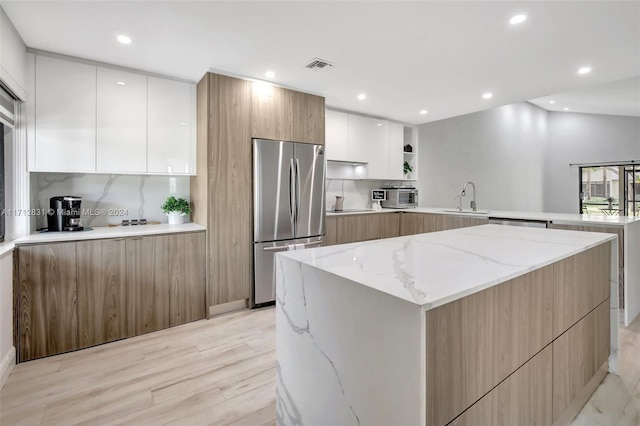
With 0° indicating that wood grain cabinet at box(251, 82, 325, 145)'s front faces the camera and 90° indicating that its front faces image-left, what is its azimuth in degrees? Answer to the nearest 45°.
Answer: approximately 315°

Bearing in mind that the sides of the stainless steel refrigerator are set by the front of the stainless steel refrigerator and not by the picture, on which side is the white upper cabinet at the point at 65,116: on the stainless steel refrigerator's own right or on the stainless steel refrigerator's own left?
on the stainless steel refrigerator's own right

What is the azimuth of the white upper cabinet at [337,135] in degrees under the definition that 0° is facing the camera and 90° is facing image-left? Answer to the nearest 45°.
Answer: approximately 315°

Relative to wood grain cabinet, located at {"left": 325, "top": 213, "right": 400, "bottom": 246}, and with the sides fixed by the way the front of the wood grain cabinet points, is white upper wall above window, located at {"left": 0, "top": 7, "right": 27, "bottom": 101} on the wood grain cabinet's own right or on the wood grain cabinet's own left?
on the wood grain cabinet's own right

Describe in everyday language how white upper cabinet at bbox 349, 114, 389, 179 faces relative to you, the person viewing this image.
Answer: facing the viewer and to the right of the viewer

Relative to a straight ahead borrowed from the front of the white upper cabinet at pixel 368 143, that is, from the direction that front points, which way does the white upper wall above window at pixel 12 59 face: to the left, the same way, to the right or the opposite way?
to the left

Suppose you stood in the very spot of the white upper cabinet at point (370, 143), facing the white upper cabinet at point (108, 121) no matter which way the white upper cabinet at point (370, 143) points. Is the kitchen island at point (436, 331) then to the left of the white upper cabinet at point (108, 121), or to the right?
left

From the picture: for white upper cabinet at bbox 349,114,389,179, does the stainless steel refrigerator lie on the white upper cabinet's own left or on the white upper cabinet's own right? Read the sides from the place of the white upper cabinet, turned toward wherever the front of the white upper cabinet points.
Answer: on the white upper cabinet's own right

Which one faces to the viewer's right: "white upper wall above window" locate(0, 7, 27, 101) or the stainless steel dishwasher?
the white upper wall above window

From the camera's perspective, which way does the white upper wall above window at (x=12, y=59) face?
to the viewer's right

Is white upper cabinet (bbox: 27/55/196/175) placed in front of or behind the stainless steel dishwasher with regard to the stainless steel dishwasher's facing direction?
in front
